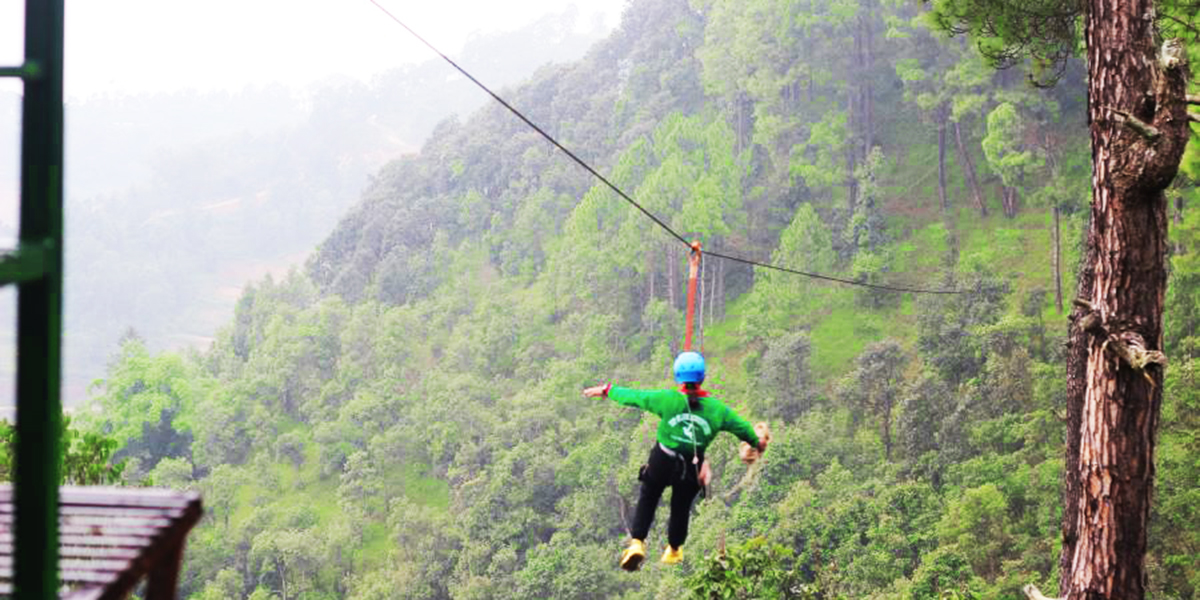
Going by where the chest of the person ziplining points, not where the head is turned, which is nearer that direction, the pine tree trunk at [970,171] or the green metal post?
the pine tree trunk

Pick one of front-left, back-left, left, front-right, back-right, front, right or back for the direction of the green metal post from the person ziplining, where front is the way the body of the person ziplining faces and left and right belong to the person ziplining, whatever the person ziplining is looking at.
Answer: back

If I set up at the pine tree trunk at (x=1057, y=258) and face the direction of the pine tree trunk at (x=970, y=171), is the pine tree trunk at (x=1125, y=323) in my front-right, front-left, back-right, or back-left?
back-left

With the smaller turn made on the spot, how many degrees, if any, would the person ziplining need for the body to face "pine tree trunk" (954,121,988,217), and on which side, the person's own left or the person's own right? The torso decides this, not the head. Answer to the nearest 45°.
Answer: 0° — they already face it

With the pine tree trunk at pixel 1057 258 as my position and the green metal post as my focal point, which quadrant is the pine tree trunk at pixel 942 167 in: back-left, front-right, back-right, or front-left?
back-right

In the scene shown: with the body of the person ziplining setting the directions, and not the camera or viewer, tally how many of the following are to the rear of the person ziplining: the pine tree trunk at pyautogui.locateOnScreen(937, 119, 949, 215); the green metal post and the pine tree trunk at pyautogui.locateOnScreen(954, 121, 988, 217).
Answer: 1

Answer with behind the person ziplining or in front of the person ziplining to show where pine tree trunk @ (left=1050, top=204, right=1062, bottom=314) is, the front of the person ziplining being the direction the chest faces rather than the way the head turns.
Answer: in front

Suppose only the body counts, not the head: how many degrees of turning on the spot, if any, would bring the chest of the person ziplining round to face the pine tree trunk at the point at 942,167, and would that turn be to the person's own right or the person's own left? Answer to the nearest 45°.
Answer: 0° — they already face it

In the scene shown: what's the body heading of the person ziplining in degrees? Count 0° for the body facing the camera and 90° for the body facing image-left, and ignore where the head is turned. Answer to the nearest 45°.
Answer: approximately 180°

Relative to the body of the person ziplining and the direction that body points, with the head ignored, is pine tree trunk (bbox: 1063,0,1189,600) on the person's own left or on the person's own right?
on the person's own right
